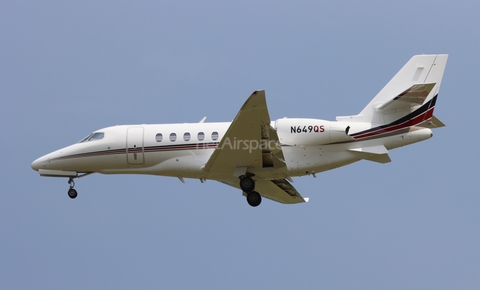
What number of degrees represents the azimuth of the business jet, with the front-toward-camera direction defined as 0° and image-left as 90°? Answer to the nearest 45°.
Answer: approximately 90°
